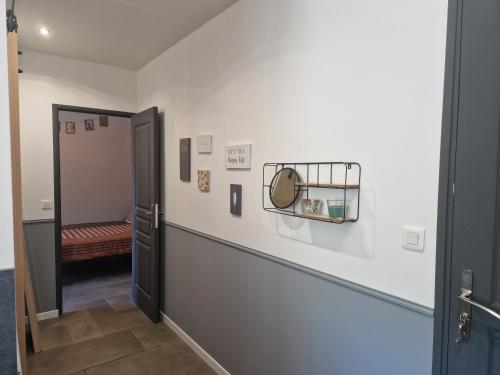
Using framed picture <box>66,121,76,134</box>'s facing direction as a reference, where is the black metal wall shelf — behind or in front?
in front

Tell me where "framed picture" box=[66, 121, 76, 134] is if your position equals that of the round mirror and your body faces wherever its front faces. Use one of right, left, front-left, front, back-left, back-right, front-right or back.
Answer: right

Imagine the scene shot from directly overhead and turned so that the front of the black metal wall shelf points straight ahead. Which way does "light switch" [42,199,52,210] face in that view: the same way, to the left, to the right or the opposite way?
to the left

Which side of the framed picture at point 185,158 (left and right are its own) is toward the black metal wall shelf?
left

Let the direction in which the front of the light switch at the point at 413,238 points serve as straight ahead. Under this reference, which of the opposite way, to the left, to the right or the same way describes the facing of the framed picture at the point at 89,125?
to the left

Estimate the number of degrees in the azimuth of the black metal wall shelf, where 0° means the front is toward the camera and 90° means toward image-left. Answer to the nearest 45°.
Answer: approximately 45°

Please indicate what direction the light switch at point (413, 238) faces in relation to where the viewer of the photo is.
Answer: facing the viewer and to the left of the viewer

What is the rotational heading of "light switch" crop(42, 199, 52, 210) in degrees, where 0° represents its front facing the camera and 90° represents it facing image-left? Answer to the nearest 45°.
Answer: approximately 0°

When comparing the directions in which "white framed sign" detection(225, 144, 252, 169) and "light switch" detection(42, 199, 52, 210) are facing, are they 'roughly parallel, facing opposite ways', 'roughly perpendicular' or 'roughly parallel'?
roughly perpendicular

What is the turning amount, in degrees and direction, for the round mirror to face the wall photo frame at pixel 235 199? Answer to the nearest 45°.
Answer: approximately 90° to its right

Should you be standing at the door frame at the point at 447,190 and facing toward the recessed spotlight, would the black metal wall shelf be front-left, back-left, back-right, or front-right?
front-right

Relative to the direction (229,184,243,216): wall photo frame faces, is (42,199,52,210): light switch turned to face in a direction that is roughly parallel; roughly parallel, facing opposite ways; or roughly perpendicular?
roughly perpendicular

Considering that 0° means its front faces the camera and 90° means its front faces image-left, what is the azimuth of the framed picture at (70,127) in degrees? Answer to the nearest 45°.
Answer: approximately 0°
